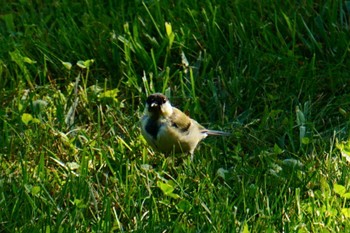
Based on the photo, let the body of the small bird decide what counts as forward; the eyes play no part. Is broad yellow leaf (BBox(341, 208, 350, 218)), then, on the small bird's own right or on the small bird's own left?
on the small bird's own left

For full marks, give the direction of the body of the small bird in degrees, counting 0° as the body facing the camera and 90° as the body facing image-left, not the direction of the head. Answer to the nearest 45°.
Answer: approximately 45°

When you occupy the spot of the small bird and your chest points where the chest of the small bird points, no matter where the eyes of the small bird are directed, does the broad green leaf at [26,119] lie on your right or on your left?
on your right

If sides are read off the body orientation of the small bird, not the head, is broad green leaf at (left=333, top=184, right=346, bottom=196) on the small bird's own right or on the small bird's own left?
on the small bird's own left

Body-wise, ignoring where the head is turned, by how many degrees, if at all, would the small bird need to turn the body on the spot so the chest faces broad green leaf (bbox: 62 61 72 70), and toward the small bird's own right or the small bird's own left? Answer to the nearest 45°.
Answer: approximately 90° to the small bird's own right

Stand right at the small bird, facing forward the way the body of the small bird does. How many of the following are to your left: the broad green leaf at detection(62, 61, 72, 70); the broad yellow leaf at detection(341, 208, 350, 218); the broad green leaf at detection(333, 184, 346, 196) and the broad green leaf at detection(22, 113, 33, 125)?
2

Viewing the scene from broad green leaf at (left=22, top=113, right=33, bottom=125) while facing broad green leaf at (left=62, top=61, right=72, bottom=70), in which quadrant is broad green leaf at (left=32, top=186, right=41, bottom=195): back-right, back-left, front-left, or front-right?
back-right
